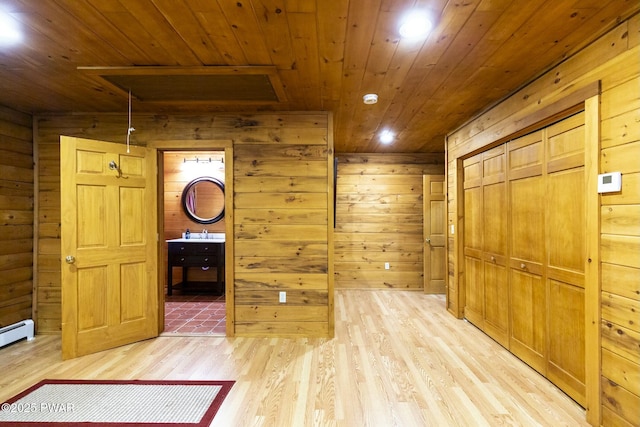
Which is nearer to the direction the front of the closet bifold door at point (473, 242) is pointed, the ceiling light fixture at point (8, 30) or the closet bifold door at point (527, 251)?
the ceiling light fixture

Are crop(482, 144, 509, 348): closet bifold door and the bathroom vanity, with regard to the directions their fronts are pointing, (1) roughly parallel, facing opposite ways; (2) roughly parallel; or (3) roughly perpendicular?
roughly perpendicular

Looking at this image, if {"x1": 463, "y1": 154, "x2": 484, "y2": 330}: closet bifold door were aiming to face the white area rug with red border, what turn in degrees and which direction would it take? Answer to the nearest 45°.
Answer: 0° — it already faces it

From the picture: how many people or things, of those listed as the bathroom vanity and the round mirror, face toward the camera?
2

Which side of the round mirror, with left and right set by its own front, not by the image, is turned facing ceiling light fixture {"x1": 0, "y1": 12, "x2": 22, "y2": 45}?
front

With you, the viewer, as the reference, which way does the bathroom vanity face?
facing the viewer

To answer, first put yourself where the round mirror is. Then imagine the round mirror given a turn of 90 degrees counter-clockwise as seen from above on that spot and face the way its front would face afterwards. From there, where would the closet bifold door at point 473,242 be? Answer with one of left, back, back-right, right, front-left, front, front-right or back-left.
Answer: front-right

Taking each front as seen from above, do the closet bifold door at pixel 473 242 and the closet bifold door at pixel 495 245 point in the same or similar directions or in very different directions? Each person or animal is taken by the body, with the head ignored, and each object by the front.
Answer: same or similar directions

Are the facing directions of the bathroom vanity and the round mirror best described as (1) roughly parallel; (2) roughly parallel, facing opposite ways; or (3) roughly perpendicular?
roughly parallel

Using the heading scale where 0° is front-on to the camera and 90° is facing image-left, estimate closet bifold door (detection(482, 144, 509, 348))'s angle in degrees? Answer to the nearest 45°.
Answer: approximately 45°

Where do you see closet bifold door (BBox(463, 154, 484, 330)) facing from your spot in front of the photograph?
facing the viewer and to the left of the viewer

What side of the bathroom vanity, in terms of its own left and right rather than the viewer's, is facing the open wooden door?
front

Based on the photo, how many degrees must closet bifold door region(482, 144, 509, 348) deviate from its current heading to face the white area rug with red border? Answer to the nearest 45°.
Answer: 0° — it already faces it

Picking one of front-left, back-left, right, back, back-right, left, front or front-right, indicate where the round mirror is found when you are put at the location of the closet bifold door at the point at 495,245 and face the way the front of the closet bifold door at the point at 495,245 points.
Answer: front-right
